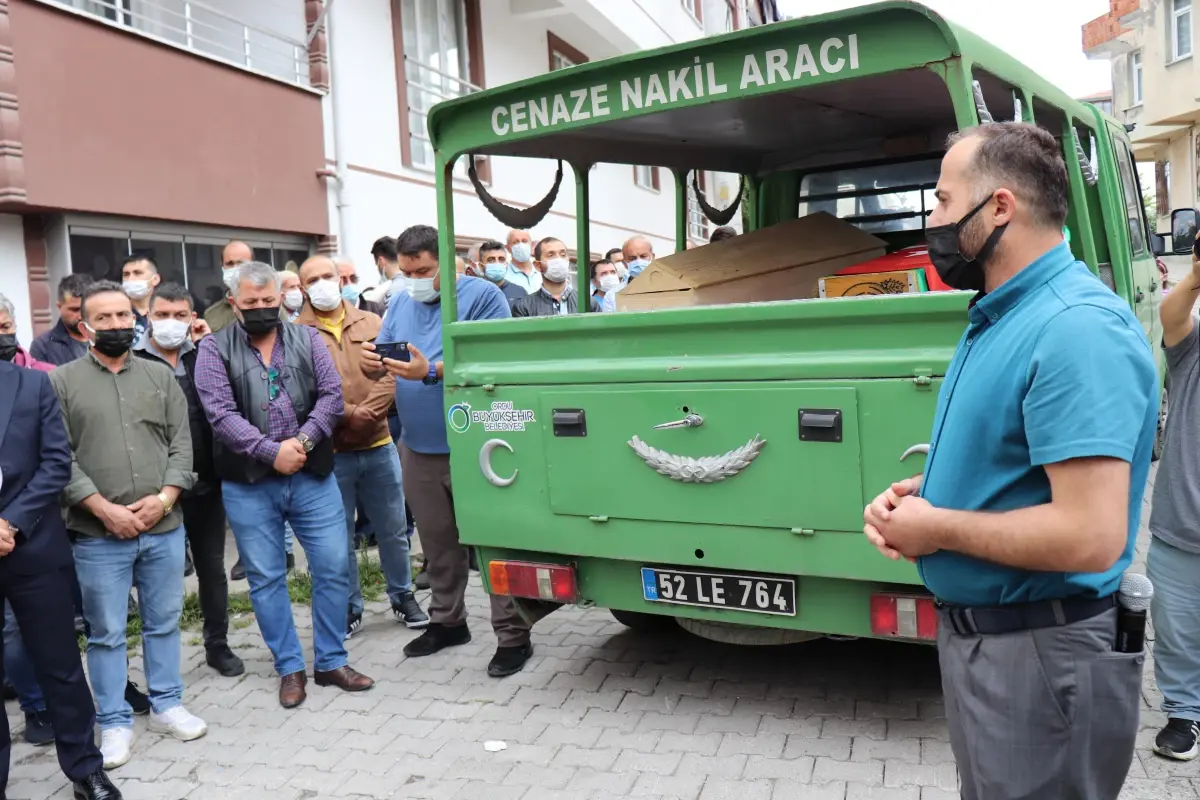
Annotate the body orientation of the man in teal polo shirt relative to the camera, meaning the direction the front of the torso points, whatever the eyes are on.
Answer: to the viewer's left

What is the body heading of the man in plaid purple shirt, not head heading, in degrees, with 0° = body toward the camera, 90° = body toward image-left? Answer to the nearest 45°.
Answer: approximately 0°

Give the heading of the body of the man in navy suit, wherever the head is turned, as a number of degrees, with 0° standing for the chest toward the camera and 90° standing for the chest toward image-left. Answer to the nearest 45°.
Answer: approximately 0°

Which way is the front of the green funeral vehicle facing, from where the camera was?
facing away from the viewer and to the right of the viewer
